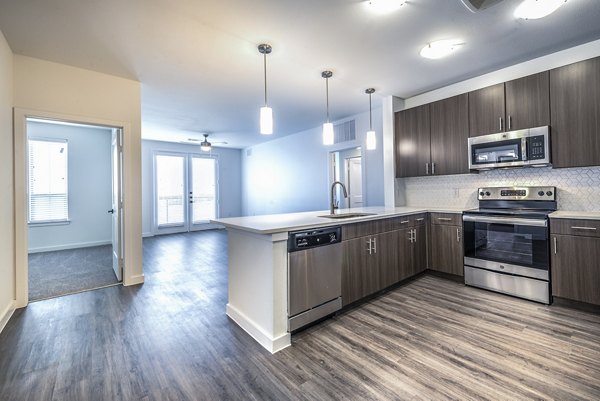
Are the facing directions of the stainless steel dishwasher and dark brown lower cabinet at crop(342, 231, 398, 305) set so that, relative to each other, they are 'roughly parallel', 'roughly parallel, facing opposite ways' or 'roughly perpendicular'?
roughly parallel

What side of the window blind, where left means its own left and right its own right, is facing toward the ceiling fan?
left

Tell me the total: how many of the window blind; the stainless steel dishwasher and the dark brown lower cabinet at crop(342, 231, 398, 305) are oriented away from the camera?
0

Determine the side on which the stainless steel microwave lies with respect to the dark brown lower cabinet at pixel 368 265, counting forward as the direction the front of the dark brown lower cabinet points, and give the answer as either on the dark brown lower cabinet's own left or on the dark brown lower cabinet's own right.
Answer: on the dark brown lower cabinet's own left

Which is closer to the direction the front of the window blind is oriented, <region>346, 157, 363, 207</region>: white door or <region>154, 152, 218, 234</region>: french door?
the white door

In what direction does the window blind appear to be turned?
toward the camera

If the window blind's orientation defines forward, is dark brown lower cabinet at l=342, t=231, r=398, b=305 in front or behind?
in front

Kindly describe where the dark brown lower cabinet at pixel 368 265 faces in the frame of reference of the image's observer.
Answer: facing the viewer and to the right of the viewer

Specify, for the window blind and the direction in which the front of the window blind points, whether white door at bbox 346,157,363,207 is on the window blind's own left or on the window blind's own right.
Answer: on the window blind's own left

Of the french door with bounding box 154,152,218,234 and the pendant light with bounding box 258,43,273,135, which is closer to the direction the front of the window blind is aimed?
the pendant light

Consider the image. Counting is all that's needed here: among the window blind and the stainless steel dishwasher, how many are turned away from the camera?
0

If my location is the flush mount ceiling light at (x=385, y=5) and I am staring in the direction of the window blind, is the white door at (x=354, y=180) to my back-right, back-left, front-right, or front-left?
front-right

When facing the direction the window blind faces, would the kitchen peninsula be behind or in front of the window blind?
in front

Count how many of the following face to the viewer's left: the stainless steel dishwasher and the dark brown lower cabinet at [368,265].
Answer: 0
